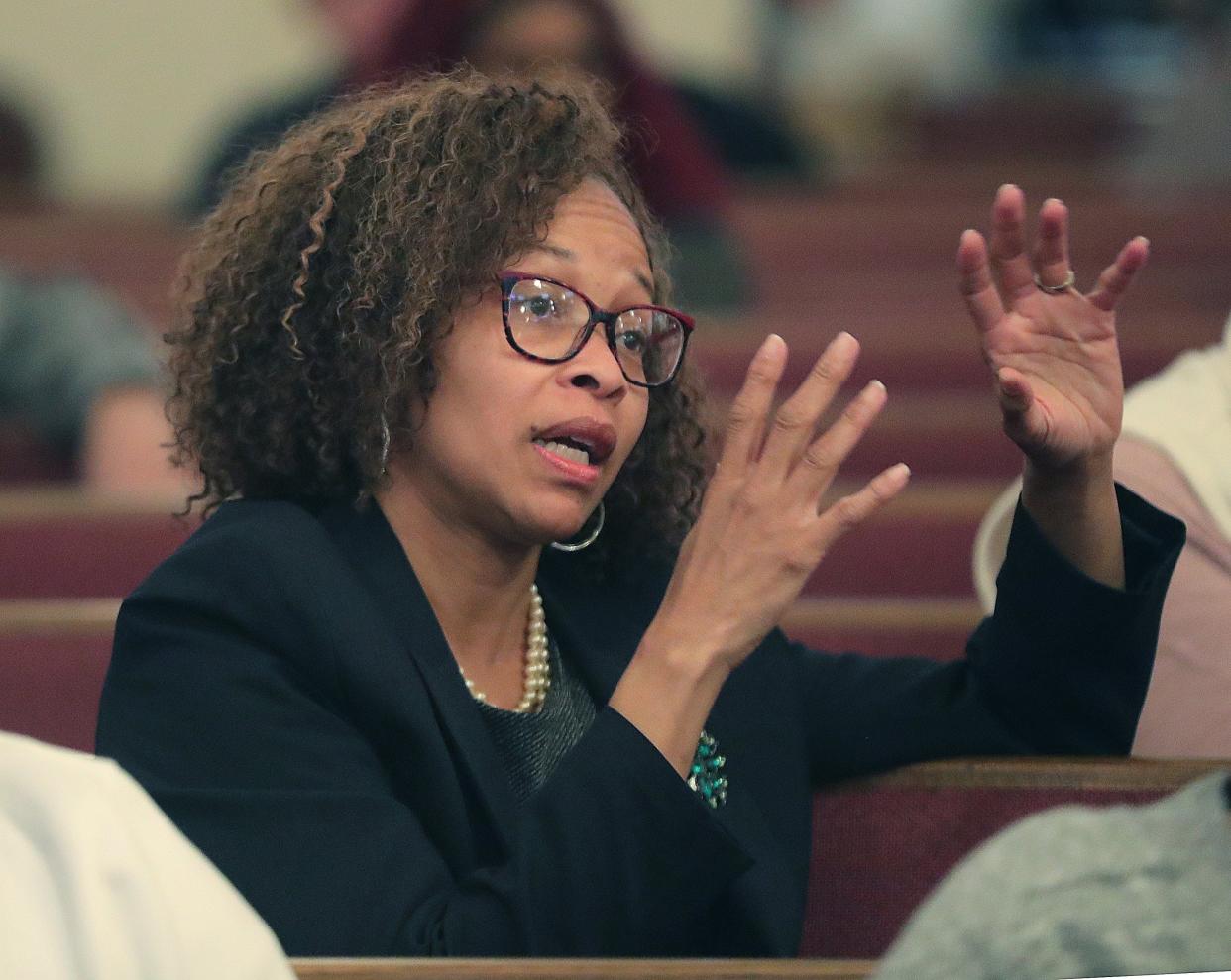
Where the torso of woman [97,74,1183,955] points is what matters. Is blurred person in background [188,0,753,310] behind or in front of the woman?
behind

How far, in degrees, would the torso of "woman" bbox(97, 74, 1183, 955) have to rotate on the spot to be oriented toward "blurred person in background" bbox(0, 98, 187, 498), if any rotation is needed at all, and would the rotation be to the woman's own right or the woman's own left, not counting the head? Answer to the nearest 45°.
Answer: approximately 180°

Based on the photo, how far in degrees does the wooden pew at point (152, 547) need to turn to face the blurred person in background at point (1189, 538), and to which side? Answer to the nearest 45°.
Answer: approximately 45° to its left

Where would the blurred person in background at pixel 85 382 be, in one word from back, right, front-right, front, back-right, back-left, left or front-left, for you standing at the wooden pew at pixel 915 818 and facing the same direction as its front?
back-right

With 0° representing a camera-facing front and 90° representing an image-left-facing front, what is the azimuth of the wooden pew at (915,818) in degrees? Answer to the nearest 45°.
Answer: approximately 0°

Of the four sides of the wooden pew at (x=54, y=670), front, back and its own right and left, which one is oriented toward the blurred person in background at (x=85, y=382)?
back

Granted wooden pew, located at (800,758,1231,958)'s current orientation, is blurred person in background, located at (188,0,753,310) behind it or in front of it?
behind

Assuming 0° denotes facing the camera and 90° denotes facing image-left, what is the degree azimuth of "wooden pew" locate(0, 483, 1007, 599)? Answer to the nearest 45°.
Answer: approximately 0°

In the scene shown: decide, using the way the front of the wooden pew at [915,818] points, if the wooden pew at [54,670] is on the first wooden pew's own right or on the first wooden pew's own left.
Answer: on the first wooden pew's own right

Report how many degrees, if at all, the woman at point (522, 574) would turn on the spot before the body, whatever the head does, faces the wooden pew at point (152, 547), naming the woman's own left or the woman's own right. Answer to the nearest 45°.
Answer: approximately 180°

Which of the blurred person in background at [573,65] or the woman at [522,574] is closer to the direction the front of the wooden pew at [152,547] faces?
the woman
